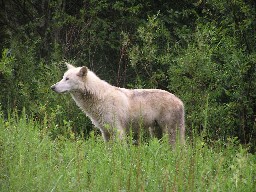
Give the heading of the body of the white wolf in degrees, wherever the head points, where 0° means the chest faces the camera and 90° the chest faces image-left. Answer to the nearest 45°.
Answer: approximately 90°
